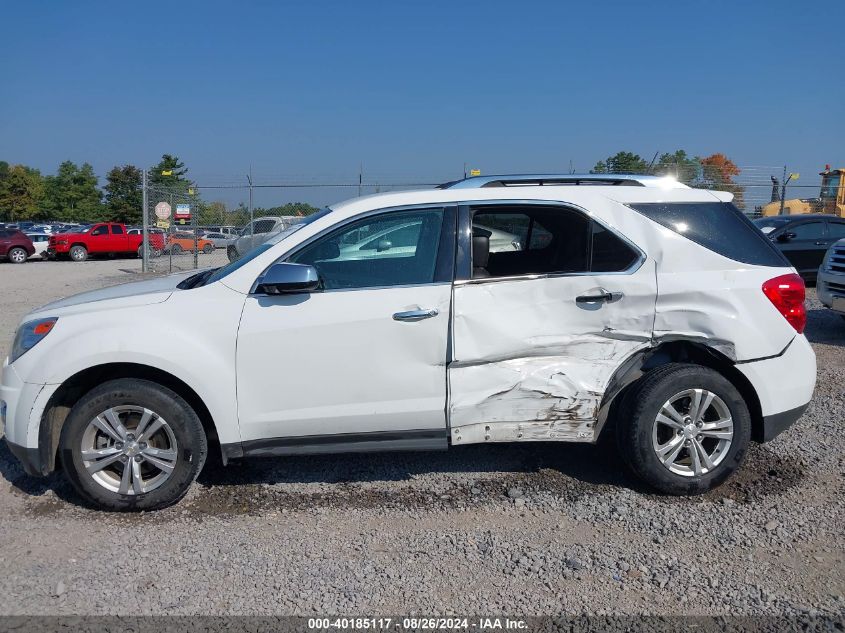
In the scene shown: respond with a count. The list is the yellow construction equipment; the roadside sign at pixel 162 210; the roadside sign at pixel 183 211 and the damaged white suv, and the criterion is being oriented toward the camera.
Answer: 2

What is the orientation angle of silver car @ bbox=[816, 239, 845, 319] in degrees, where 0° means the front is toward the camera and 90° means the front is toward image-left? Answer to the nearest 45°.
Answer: approximately 45°

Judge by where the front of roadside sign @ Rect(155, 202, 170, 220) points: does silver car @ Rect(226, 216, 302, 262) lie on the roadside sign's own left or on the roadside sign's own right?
on the roadside sign's own left

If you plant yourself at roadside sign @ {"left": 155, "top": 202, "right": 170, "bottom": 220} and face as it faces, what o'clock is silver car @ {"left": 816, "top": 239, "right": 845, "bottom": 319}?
The silver car is roughly at 11 o'clock from the roadside sign.

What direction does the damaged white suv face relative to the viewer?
to the viewer's left

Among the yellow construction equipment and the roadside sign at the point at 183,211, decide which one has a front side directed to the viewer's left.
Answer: the yellow construction equipment

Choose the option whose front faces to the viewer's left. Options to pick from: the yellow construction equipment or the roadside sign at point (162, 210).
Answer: the yellow construction equipment

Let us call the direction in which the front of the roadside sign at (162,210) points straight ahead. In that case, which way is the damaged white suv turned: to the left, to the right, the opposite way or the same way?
to the right

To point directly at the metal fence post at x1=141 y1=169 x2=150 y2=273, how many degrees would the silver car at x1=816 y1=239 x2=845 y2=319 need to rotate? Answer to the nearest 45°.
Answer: approximately 45° to its right

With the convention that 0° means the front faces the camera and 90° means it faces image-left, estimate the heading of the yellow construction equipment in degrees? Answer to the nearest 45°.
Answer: approximately 90°

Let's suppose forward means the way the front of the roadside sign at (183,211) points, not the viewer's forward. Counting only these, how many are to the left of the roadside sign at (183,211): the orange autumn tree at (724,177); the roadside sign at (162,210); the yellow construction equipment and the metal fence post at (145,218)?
2
